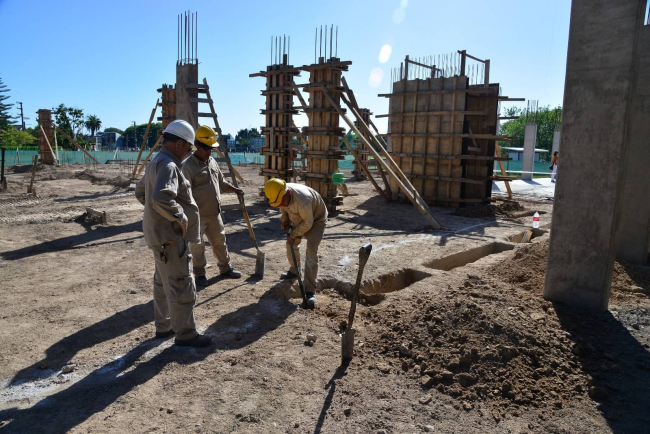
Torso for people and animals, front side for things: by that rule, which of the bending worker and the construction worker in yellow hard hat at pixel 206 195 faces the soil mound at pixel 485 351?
the construction worker in yellow hard hat

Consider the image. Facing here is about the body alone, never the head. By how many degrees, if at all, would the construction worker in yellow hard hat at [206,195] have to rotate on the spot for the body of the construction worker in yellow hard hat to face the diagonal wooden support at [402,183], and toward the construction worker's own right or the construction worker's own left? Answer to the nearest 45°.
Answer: approximately 90° to the construction worker's own left

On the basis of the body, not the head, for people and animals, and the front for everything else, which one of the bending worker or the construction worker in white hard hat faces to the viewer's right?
the construction worker in white hard hat

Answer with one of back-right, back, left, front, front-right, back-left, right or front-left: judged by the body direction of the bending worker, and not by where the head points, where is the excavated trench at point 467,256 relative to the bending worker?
back

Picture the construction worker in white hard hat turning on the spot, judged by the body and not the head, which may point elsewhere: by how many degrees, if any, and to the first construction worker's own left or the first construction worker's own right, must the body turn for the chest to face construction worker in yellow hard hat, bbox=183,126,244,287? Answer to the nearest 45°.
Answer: approximately 90° to the first construction worker's own left

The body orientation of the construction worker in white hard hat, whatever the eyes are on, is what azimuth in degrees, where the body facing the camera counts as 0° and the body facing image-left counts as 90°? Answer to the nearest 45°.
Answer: approximately 270°

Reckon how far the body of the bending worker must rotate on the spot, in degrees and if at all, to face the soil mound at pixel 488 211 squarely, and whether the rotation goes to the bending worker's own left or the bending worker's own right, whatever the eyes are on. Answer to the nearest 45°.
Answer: approximately 180°

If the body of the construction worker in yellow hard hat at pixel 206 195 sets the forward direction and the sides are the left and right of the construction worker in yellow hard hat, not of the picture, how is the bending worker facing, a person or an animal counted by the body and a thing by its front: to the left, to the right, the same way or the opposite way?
to the right

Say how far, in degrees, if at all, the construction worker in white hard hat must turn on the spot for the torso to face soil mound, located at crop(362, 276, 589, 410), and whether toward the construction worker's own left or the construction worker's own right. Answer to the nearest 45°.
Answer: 0° — they already face it

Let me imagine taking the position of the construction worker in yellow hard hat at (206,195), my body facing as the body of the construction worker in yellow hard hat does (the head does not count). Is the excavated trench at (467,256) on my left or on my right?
on my left

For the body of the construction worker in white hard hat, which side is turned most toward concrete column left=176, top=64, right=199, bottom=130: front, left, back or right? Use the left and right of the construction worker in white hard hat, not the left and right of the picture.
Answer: left

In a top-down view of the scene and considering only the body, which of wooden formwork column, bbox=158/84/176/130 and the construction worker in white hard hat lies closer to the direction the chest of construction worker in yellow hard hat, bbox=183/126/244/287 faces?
the construction worker in white hard hat

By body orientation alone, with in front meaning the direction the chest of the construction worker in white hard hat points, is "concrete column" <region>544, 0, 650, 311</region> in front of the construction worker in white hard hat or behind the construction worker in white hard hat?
in front
